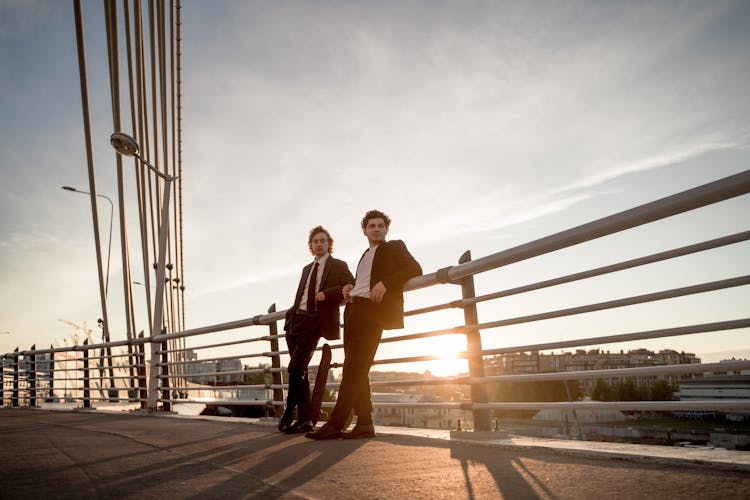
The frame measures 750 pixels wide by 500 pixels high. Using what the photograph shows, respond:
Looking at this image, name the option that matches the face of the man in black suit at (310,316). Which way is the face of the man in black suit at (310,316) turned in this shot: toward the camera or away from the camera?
toward the camera

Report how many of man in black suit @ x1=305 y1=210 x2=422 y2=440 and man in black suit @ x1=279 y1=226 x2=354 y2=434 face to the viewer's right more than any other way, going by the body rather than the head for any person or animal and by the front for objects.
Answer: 0

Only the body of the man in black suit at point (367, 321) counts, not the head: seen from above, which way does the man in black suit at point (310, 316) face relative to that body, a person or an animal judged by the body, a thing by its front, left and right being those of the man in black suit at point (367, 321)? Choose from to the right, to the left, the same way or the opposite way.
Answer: the same way

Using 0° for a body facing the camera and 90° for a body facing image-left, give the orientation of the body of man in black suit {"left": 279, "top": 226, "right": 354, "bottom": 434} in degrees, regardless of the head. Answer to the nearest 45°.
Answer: approximately 45°

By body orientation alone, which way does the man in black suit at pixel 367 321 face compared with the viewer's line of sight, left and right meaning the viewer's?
facing the viewer and to the left of the viewer

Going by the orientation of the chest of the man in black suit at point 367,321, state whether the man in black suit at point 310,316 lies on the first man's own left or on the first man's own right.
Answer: on the first man's own right

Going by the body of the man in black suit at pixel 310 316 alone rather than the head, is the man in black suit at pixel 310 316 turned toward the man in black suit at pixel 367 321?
no

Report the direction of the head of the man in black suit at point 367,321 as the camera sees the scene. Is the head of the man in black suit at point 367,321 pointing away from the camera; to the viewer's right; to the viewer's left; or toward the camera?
toward the camera
